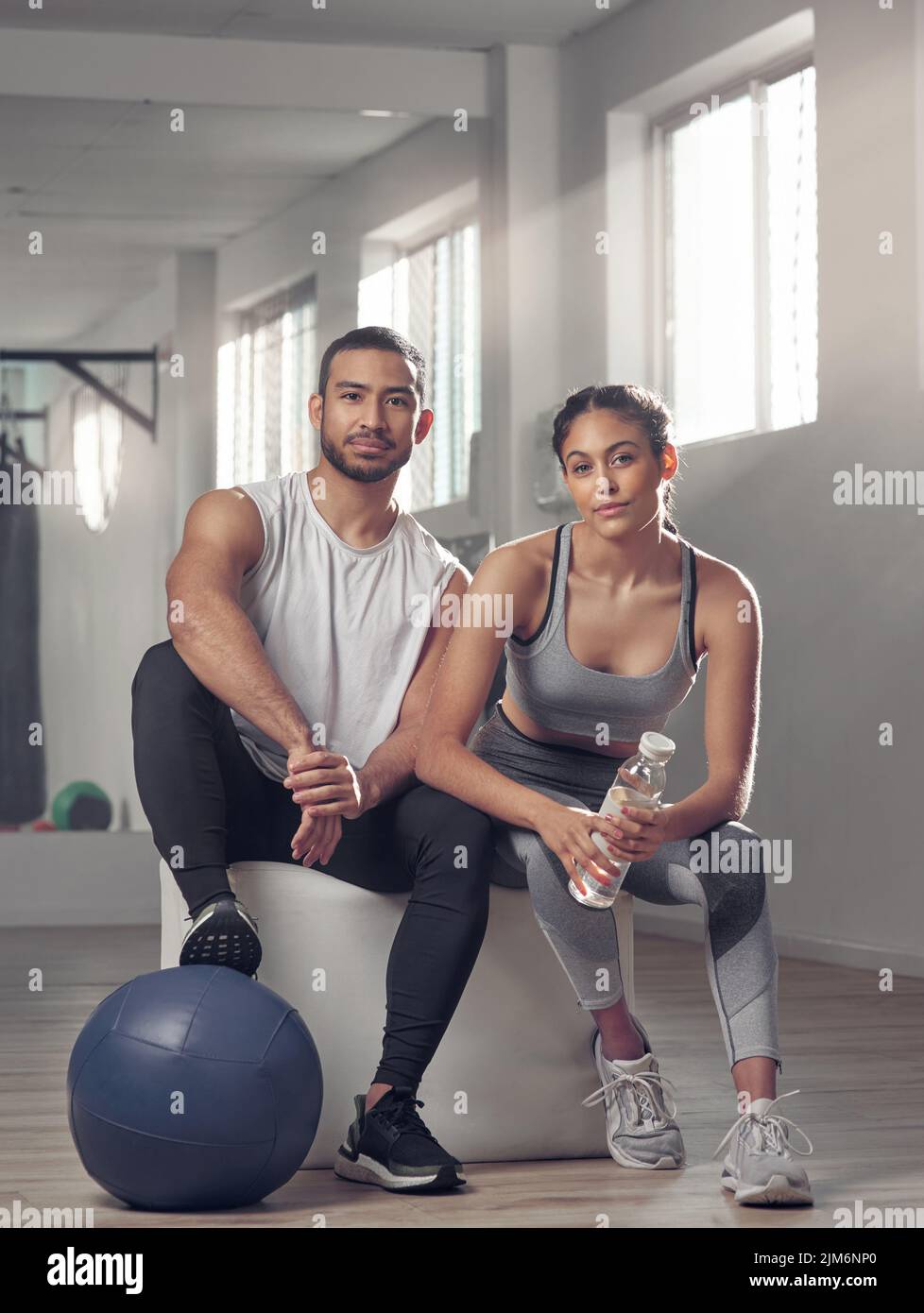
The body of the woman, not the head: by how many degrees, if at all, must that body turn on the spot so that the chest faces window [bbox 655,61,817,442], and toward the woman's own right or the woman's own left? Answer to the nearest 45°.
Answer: approximately 180°

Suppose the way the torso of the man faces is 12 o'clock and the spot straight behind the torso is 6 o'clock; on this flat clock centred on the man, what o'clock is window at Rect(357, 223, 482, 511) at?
The window is roughly at 6 o'clock from the man.

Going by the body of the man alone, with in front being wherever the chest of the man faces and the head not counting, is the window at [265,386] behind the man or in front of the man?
behind

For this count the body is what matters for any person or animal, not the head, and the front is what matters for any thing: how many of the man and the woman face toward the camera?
2

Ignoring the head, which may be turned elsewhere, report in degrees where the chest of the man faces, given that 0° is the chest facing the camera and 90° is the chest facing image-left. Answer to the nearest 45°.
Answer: approximately 0°
